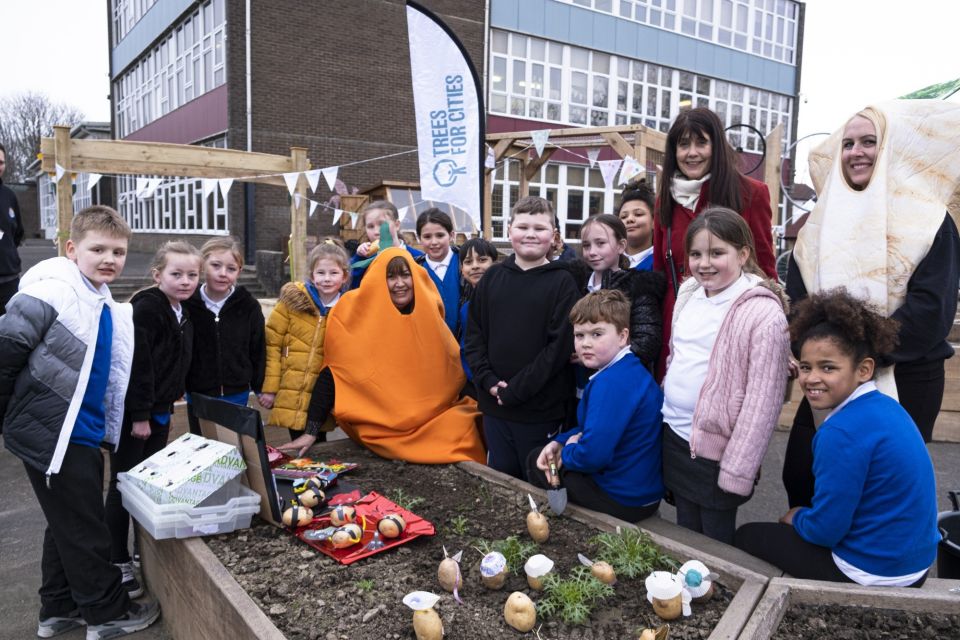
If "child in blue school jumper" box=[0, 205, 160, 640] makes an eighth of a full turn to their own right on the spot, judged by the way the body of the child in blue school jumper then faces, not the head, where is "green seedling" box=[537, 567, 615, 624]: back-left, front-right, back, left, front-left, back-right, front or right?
front-left

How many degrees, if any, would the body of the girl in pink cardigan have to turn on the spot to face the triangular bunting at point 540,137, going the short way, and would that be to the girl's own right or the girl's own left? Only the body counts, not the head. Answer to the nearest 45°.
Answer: approximately 135° to the girl's own right

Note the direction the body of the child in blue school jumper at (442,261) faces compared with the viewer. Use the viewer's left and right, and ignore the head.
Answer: facing the viewer

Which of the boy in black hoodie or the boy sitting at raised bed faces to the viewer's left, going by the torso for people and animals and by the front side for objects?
the boy sitting at raised bed

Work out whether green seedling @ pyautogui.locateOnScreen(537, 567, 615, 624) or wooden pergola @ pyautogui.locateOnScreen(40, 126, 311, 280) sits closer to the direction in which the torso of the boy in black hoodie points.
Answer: the green seedling

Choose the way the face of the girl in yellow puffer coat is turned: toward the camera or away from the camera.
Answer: toward the camera

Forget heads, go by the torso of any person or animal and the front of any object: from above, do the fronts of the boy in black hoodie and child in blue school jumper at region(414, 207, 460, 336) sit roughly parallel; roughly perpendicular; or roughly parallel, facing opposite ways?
roughly parallel

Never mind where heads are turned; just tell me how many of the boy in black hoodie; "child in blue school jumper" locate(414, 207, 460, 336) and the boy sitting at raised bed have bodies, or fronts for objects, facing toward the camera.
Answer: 2

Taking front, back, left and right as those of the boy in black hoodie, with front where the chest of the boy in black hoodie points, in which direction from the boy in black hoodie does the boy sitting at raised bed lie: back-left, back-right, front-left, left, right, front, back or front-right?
front-left

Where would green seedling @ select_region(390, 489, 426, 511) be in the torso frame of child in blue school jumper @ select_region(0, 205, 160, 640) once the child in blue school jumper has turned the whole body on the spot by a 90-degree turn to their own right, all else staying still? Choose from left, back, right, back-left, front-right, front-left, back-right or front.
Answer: back-left

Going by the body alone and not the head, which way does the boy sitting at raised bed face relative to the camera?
to the viewer's left

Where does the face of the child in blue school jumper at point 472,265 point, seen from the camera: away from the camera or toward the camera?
toward the camera

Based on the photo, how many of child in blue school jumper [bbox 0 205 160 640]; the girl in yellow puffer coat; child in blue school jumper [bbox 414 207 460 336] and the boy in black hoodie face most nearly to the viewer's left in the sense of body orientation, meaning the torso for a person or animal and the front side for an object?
0
